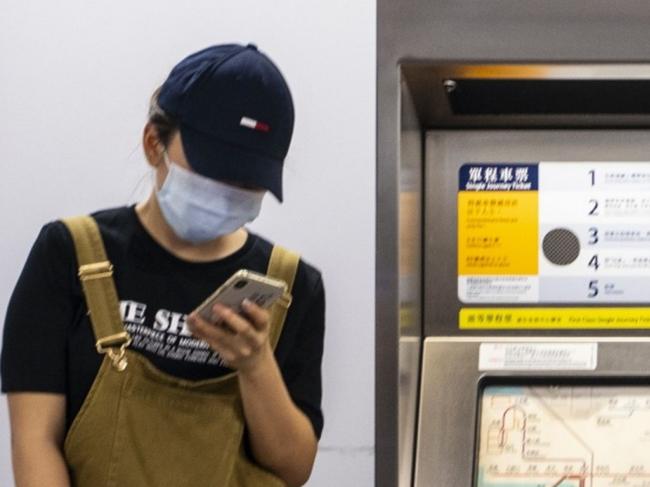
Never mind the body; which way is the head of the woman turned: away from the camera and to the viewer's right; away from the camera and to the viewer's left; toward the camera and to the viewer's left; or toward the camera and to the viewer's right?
toward the camera and to the viewer's right

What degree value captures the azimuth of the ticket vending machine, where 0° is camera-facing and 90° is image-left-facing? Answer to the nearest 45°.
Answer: approximately 0°
